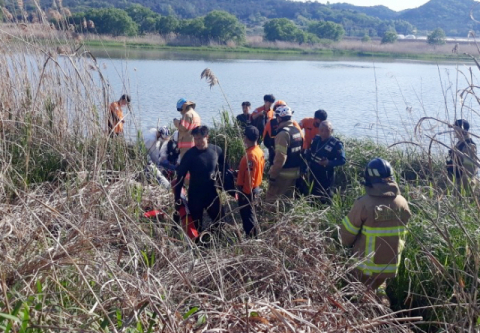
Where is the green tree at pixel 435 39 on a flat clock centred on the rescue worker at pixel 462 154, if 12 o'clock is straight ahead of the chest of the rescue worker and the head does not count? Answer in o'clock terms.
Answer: The green tree is roughly at 3 o'clock from the rescue worker.

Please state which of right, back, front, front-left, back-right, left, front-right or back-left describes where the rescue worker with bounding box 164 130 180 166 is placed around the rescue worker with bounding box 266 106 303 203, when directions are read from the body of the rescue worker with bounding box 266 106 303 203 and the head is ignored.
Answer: front-left

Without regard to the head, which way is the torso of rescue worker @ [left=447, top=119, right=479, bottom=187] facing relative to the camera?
to the viewer's left

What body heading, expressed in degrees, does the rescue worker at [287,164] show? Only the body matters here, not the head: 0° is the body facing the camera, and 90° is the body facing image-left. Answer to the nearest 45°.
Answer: approximately 135°

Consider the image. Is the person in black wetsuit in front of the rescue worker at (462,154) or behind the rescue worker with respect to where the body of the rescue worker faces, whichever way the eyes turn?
in front
